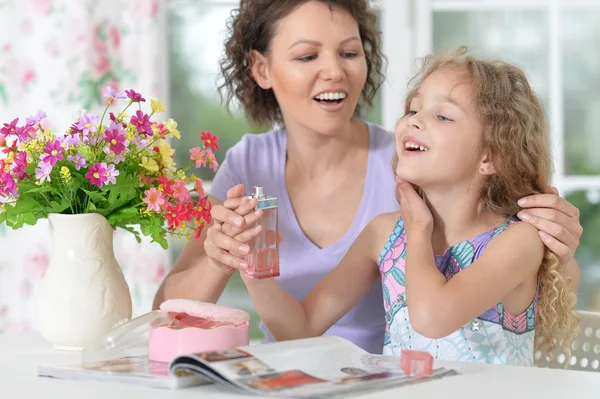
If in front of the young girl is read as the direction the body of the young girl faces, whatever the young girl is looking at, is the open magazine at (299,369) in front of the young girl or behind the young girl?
in front

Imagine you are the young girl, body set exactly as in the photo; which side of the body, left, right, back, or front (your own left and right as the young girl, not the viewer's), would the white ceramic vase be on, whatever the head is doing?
front

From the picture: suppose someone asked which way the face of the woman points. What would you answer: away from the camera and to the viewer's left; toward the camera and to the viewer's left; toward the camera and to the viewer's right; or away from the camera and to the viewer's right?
toward the camera and to the viewer's right

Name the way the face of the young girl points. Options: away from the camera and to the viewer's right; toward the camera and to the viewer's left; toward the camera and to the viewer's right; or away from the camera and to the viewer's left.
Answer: toward the camera and to the viewer's left

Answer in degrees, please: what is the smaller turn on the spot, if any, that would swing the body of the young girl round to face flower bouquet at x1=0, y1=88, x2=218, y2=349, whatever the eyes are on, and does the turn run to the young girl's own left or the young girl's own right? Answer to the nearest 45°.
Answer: approximately 45° to the young girl's own right

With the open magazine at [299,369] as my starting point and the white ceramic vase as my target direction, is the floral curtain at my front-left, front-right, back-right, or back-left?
front-right

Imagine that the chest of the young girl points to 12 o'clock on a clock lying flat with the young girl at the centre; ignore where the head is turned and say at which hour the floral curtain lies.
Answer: The floral curtain is roughly at 3 o'clock from the young girl.
